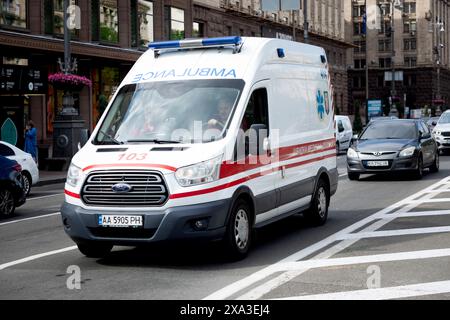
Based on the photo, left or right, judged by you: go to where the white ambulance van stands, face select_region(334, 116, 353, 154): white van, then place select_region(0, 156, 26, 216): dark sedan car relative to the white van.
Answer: left

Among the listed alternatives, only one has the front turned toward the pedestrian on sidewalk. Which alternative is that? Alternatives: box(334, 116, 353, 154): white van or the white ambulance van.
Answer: the white van

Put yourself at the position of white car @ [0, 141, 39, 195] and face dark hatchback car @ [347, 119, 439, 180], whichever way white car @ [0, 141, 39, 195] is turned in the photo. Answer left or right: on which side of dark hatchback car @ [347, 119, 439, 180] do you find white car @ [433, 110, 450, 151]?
left

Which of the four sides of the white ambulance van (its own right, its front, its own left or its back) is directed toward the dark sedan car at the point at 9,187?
right
